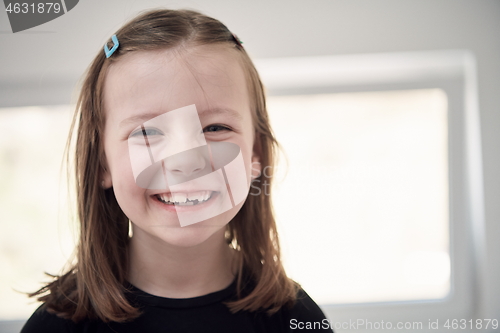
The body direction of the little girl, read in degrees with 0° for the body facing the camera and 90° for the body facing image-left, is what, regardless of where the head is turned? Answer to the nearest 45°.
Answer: approximately 0°
